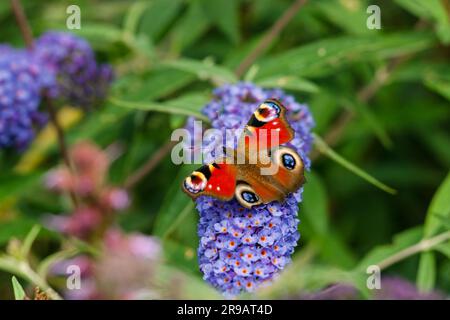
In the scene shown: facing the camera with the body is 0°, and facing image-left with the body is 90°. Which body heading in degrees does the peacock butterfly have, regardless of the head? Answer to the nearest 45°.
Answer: approximately 135°
